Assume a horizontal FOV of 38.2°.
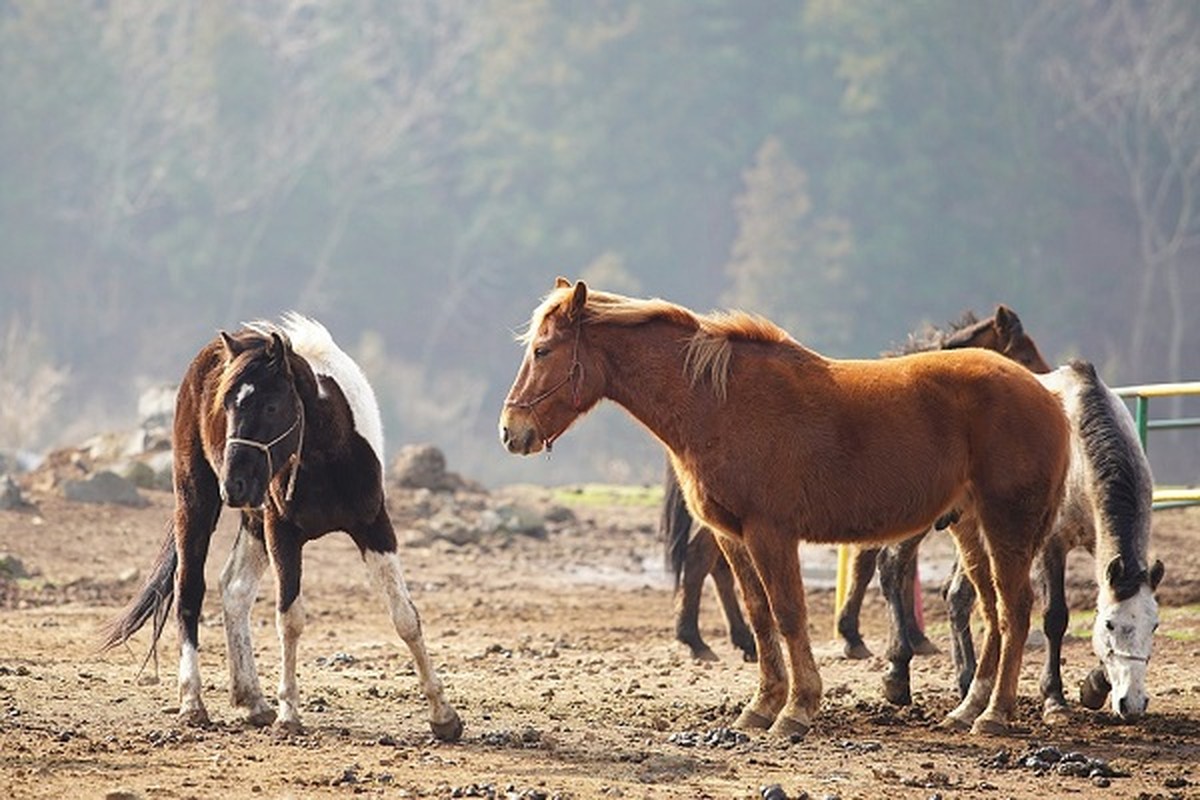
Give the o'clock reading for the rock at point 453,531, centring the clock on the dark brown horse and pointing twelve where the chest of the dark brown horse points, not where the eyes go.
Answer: The rock is roughly at 8 o'clock from the dark brown horse.

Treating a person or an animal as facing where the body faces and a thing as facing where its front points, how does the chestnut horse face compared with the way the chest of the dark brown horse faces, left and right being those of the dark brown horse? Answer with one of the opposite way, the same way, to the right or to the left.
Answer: the opposite way

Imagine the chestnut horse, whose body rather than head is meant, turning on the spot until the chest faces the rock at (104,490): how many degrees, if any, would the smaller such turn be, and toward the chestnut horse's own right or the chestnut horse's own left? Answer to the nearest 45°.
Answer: approximately 45° to the chestnut horse's own right

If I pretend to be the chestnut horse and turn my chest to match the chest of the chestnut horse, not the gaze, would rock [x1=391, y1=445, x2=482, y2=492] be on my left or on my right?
on my right

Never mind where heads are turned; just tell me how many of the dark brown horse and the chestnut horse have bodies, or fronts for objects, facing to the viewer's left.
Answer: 1

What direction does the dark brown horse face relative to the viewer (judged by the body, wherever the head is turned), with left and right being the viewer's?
facing to the right of the viewer

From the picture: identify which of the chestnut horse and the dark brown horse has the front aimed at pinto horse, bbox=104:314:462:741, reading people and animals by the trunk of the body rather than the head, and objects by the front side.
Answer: the chestnut horse

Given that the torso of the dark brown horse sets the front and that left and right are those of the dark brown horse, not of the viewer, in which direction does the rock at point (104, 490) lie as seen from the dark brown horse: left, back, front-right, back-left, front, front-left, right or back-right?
back-left

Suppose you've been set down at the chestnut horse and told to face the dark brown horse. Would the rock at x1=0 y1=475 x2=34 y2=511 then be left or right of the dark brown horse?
left

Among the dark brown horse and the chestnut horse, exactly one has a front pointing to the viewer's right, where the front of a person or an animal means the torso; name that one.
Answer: the dark brown horse

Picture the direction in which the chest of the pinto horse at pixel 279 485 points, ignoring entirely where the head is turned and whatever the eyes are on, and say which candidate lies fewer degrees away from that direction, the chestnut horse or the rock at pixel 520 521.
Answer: the chestnut horse

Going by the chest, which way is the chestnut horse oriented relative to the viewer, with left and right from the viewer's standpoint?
facing to the left of the viewer
